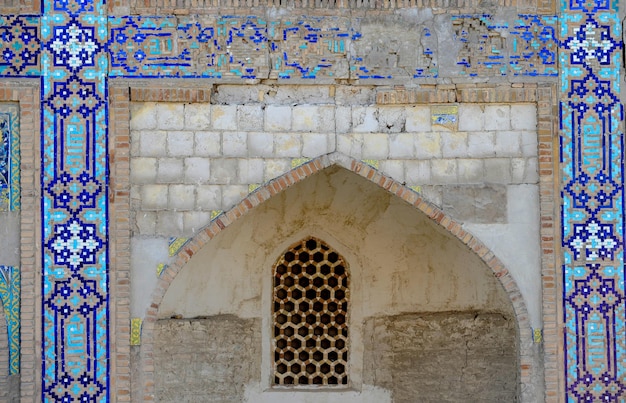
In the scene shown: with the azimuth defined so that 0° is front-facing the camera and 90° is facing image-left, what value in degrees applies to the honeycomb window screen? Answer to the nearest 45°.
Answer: approximately 0°
